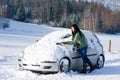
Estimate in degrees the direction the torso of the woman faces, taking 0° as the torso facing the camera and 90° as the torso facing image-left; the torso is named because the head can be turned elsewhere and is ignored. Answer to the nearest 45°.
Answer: approximately 90°

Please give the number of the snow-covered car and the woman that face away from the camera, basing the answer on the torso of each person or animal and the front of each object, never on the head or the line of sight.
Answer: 0

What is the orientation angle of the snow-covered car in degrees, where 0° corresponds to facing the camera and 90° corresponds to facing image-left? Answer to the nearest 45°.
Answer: approximately 45°
